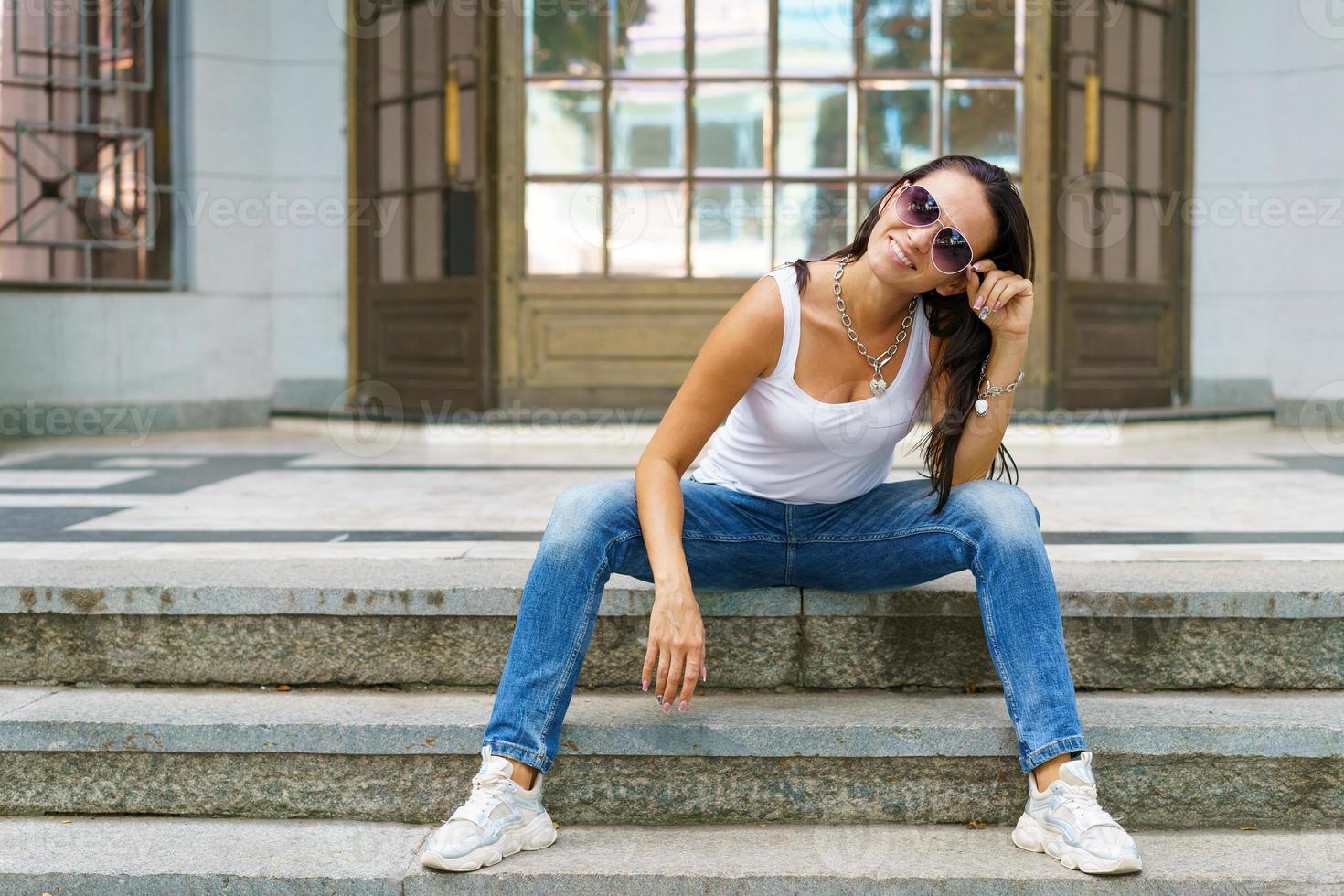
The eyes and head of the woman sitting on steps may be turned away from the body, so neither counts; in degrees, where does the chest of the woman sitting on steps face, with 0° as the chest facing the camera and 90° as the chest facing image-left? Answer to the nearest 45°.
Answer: approximately 0°

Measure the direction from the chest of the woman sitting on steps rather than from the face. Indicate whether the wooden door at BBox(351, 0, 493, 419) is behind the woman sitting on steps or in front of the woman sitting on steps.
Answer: behind

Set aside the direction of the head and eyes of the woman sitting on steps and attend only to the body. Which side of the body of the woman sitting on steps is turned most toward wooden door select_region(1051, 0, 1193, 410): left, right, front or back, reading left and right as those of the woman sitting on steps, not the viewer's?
back
